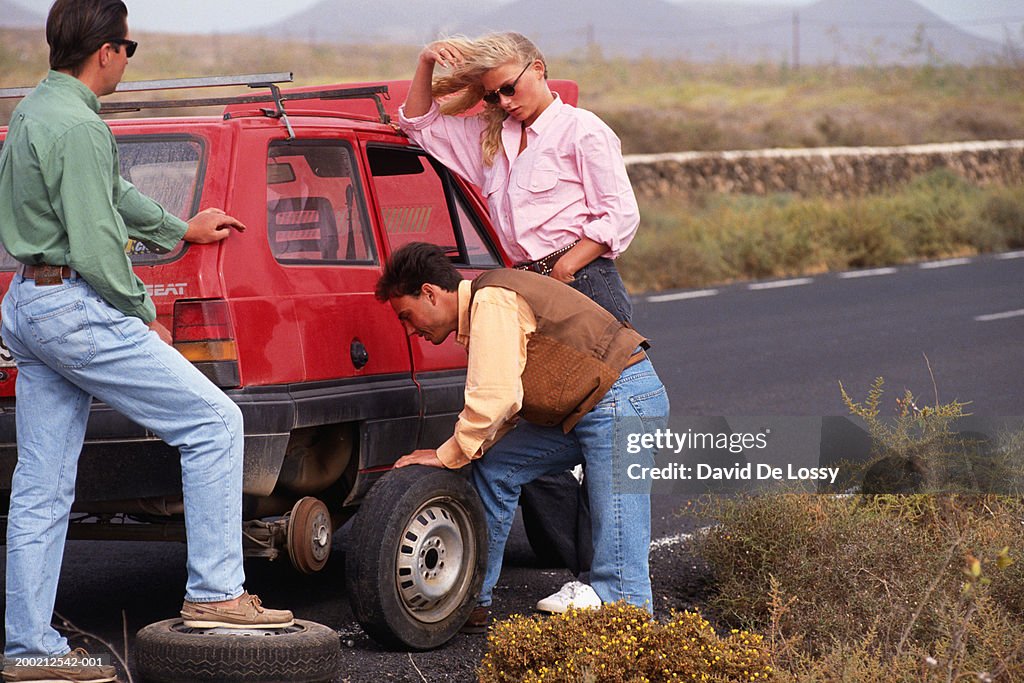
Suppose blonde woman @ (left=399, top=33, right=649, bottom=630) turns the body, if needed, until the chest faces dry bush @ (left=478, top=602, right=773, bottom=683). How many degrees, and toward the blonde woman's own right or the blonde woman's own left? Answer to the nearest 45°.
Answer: approximately 45° to the blonde woman's own left

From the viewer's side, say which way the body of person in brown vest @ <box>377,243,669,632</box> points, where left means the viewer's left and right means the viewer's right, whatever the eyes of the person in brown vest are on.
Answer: facing to the left of the viewer

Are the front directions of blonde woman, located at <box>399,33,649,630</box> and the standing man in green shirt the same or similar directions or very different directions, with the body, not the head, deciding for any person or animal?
very different directions

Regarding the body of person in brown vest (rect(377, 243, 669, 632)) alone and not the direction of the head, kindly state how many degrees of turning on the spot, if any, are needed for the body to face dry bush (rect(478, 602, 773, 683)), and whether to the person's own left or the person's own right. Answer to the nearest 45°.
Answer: approximately 90° to the person's own left

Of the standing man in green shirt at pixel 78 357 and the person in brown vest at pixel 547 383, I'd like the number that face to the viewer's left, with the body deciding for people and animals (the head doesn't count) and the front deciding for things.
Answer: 1

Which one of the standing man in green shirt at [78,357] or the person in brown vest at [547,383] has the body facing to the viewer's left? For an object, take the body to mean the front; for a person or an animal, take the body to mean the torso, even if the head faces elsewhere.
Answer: the person in brown vest
